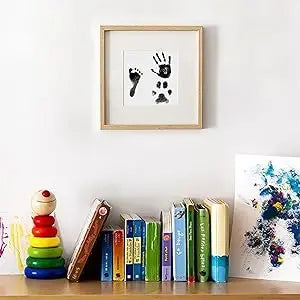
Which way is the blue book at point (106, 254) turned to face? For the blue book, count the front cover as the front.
to the viewer's right

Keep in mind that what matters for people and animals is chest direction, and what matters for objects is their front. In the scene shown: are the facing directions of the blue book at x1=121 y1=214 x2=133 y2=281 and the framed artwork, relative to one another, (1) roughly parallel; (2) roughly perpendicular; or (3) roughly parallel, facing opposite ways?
roughly perpendicular

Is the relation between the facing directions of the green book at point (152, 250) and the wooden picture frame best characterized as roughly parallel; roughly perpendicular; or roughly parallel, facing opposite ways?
roughly perpendicular

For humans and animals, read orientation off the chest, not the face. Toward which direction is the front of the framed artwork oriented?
toward the camera

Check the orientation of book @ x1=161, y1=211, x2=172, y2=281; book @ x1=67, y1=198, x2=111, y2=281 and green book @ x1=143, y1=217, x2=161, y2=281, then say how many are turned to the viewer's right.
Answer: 3

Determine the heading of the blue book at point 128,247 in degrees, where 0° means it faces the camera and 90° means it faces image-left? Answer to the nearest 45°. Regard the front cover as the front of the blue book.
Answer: approximately 270°

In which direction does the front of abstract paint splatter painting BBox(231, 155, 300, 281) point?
toward the camera
